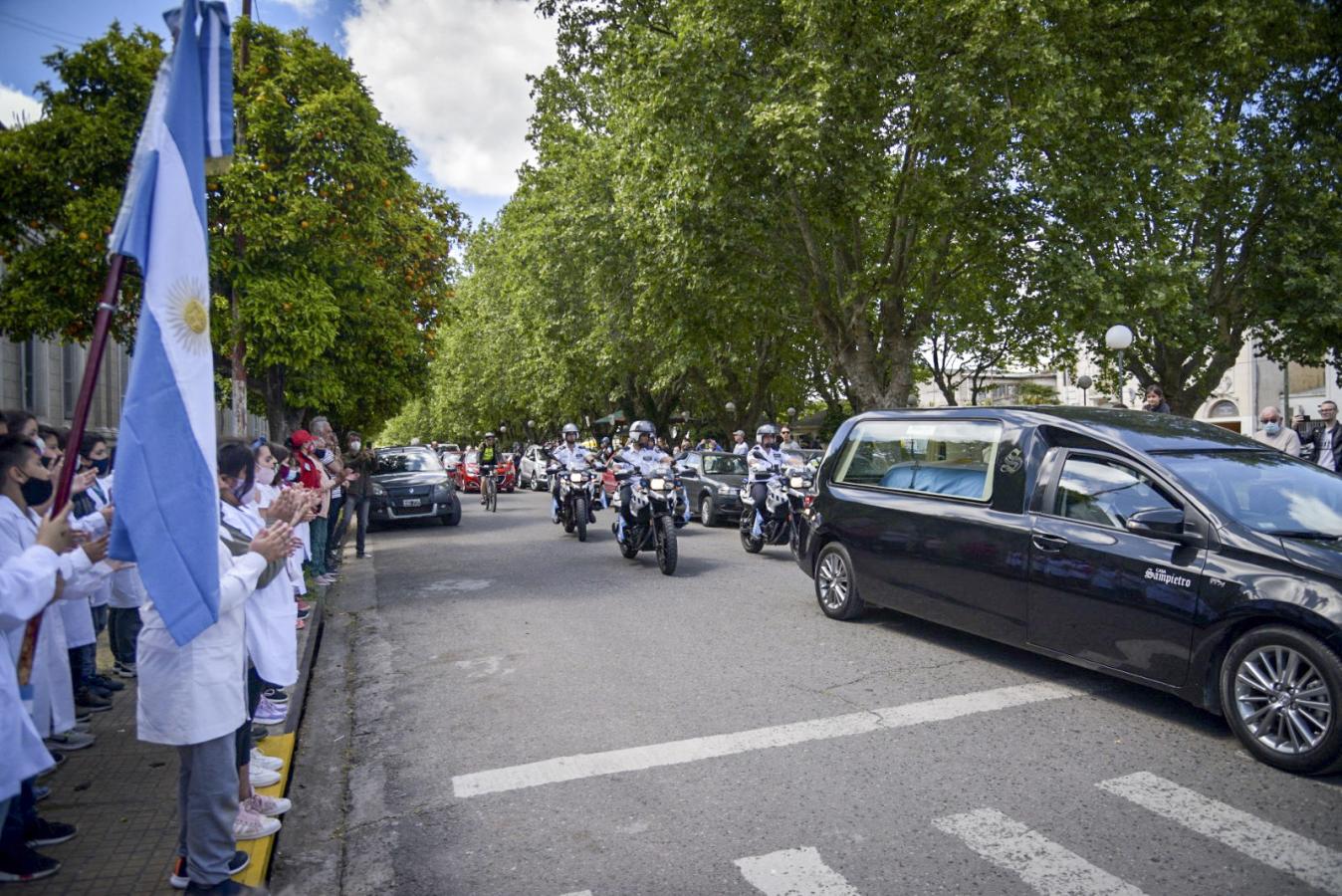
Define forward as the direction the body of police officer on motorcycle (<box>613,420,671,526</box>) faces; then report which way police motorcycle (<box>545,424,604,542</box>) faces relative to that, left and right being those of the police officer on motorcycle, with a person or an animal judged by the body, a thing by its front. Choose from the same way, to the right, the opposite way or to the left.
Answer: the same way

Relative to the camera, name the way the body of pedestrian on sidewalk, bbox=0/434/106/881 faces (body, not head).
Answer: to the viewer's right

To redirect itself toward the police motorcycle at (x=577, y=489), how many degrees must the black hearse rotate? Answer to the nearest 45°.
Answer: approximately 180°

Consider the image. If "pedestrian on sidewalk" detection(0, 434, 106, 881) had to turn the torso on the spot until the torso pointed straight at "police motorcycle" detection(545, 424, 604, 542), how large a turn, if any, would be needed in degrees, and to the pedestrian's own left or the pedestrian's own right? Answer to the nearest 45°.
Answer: approximately 45° to the pedestrian's own left

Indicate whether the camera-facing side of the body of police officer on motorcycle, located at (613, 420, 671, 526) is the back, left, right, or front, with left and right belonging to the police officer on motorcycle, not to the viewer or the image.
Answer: front

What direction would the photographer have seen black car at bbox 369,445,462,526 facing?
facing the viewer

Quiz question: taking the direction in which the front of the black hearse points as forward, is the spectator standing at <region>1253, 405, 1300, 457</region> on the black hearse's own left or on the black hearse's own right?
on the black hearse's own left

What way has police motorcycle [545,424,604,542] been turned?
toward the camera

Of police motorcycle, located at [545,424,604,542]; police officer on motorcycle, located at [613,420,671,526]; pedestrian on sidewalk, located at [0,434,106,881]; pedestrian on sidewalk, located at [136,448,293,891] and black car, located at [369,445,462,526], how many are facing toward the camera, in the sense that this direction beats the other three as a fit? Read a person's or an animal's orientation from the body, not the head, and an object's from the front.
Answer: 3

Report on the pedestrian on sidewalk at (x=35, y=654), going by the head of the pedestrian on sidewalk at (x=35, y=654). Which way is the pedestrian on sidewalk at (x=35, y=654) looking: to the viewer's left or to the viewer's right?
to the viewer's right

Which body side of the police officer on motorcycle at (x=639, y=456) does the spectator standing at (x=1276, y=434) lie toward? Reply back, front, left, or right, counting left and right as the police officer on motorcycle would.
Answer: left

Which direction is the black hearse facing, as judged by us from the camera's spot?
facing the viewer and to the right of the viewer

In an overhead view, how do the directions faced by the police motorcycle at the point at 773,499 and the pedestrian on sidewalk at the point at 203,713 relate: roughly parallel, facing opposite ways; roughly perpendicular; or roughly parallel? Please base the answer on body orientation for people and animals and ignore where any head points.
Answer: roughly perpendicular

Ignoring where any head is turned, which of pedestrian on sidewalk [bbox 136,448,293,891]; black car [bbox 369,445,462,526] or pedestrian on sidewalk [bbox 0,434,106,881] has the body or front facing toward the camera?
the black car

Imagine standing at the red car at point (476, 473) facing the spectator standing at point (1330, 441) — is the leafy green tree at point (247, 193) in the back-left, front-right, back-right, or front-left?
front-right

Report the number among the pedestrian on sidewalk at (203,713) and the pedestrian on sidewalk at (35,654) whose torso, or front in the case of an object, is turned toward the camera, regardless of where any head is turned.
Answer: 0
